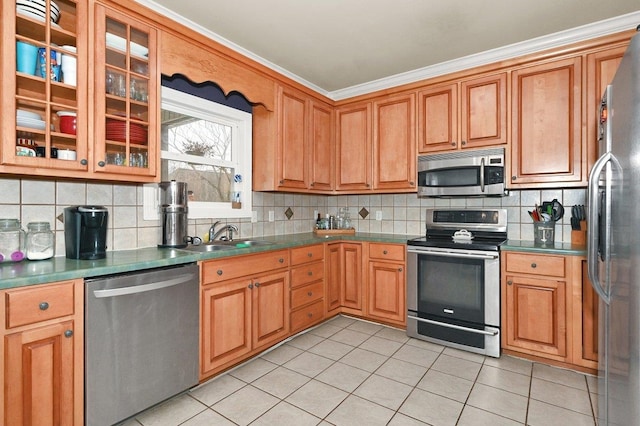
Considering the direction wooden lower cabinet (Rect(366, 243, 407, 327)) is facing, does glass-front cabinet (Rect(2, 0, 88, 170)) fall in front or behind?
in front

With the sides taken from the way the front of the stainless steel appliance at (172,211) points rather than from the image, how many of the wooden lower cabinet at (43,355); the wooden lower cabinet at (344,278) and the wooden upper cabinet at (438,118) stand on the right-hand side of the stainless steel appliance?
1

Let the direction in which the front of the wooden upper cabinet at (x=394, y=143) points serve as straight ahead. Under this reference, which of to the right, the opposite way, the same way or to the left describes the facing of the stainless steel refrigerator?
to the right

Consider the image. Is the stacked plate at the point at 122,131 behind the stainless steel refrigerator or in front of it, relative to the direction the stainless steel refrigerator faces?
in front

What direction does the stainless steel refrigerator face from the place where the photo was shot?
facing to the left of the viewer

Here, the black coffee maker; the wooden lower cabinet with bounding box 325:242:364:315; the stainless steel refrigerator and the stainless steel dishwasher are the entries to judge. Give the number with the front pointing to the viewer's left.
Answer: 1

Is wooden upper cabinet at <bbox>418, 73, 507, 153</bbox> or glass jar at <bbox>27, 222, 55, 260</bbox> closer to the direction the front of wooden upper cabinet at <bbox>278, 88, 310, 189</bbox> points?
the wooden upper cabinet

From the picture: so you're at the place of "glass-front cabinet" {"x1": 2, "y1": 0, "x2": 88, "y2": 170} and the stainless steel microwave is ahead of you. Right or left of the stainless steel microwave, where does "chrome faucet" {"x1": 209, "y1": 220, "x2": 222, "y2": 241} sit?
left

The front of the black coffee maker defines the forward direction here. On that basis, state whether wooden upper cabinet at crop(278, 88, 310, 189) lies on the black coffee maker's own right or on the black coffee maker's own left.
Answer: on the black coffee maker's own left
